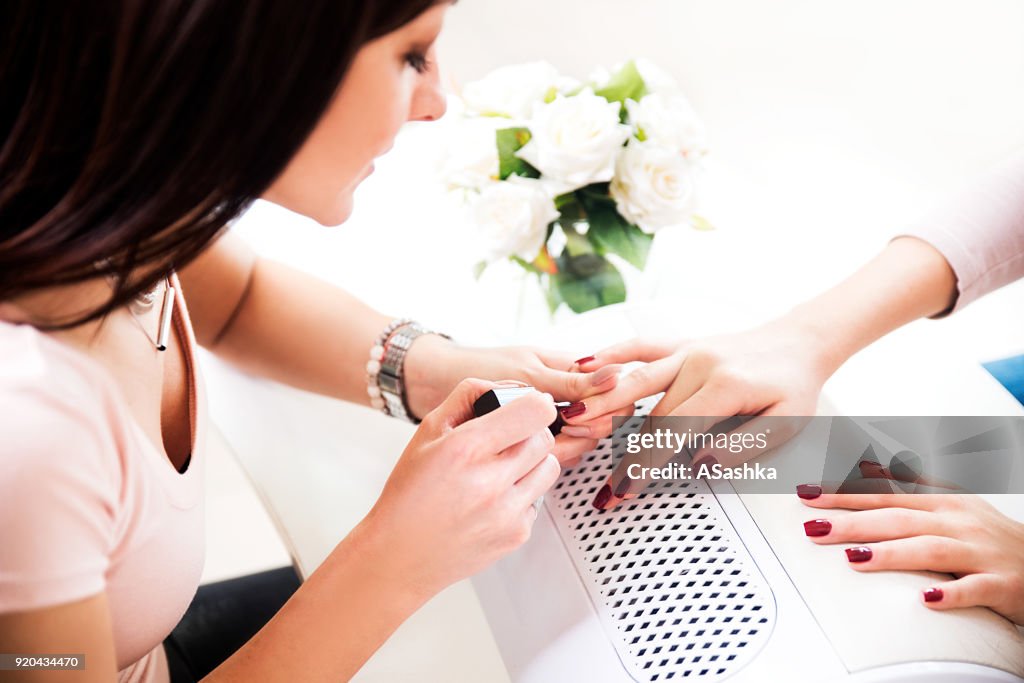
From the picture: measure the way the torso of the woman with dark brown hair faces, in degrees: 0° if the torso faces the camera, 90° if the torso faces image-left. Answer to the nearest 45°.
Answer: approximately 270°

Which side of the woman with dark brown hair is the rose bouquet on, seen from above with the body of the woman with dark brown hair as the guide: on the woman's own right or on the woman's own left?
on the woman's own left

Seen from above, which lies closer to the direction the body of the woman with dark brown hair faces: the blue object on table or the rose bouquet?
the blue object on table

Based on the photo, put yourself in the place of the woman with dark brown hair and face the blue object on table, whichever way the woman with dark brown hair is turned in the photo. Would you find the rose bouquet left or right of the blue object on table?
left

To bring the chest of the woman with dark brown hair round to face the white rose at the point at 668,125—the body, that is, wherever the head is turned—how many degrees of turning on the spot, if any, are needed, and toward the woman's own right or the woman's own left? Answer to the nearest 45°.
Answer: approximately 45° to the woman's own left
